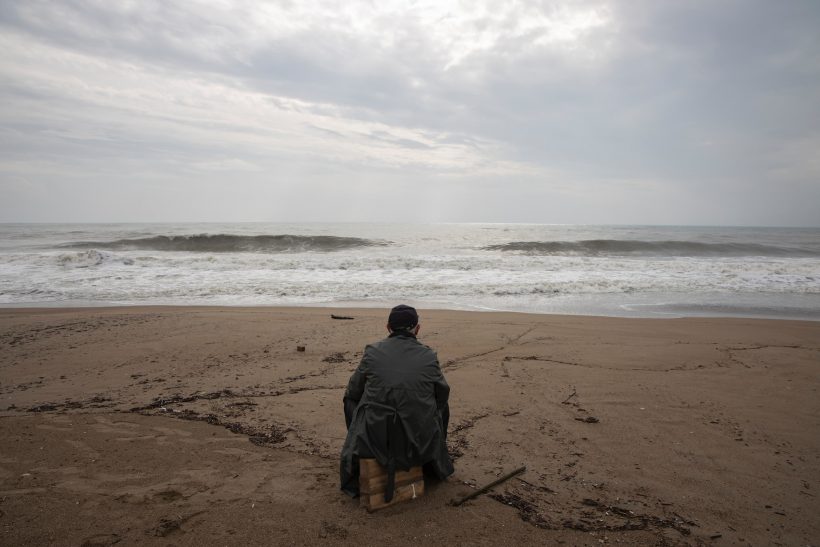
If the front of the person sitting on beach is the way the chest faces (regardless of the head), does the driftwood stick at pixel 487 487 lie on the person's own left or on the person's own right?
on the person's own right

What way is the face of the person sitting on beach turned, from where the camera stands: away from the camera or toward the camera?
away from the camera

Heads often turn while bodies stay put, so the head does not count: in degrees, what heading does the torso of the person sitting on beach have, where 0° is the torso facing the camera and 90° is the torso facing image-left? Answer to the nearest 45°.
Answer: approximately 180°
